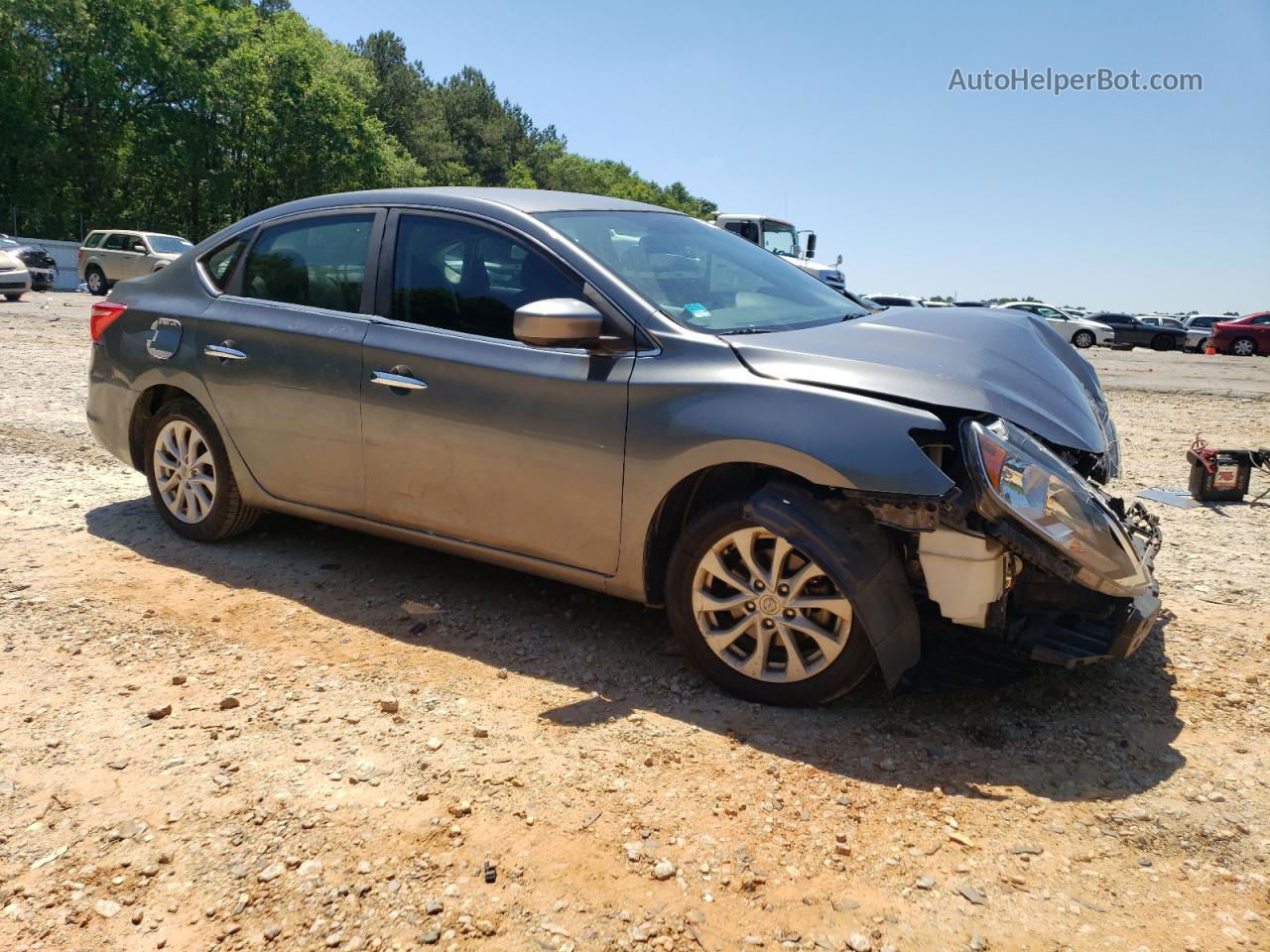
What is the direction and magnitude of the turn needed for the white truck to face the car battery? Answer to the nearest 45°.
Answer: approximately 45° to its right

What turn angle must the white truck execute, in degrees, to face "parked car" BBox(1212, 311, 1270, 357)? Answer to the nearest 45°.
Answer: approximately 90° to its left
